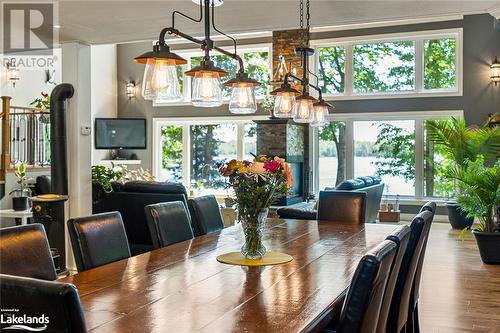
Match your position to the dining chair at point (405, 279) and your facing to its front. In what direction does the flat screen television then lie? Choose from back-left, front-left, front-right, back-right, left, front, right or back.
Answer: front-right

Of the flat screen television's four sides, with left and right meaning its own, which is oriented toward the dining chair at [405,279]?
front

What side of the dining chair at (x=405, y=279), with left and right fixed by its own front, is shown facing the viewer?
left

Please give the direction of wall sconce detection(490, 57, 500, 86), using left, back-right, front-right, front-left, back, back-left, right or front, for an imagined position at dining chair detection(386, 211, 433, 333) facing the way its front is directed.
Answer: right

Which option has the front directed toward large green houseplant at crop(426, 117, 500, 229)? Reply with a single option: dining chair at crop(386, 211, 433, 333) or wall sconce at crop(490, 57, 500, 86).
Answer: the wall sconce

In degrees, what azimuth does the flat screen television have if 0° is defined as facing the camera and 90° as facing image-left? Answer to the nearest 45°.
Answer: approximately 0°

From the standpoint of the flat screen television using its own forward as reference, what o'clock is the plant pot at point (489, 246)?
The plant pot is roughly at 11 o'clock from the flat screen television.

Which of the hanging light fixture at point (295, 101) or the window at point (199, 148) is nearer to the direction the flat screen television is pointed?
the hanging light fixture
